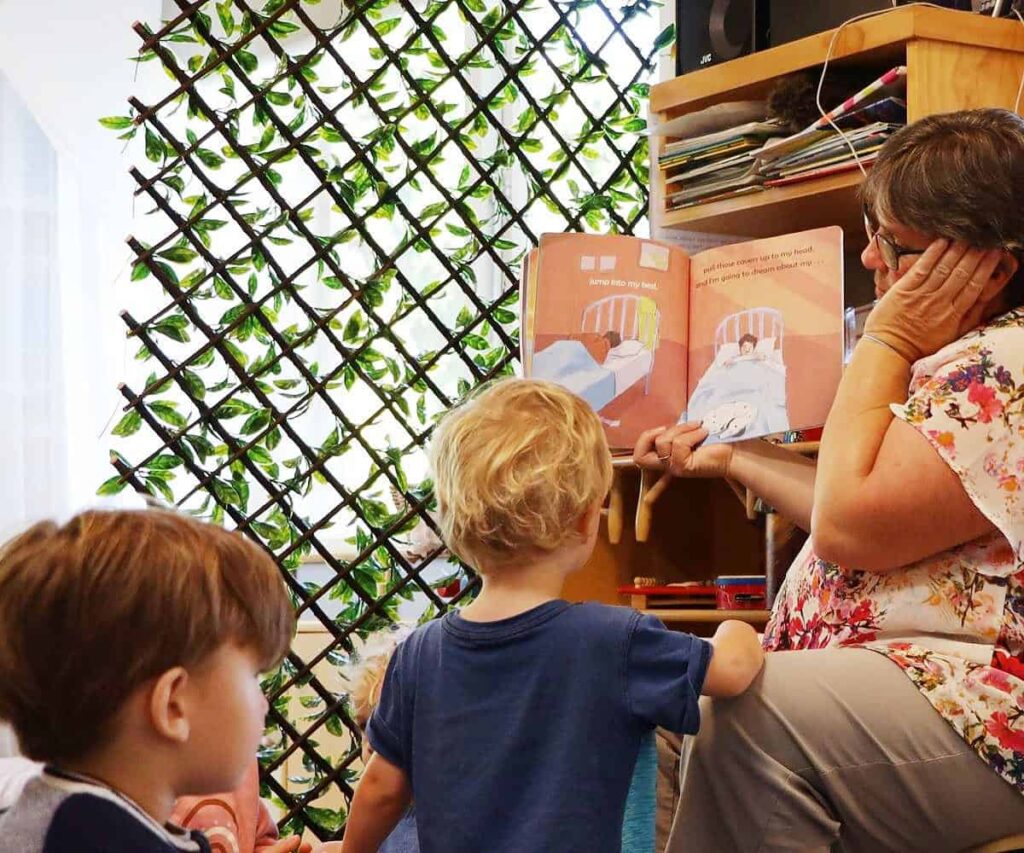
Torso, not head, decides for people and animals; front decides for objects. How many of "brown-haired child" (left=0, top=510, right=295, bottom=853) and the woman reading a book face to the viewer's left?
1

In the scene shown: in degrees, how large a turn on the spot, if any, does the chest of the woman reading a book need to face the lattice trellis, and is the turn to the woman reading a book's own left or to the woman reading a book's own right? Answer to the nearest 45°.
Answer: approximately 45° to the woman reading a book's own right

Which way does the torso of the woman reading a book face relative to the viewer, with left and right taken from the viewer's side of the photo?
facing to the left of the viewer

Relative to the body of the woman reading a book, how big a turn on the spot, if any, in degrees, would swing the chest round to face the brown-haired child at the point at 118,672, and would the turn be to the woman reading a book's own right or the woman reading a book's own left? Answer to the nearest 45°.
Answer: approximately 45° to the woman reading a book's own left

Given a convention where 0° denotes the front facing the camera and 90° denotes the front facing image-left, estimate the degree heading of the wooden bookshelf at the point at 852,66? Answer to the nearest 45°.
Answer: approximately 45°

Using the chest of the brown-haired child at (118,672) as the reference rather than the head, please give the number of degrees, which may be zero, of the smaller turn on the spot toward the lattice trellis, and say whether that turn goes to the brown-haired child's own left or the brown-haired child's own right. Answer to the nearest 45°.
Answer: approximately 45° to the brown-haired child's own left

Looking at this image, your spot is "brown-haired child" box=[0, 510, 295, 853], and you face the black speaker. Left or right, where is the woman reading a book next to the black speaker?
right

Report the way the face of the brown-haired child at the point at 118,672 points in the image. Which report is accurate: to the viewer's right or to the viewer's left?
to the viewer's right

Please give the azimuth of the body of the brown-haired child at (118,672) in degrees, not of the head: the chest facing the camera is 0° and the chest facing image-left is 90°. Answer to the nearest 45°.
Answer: approximately 225°
